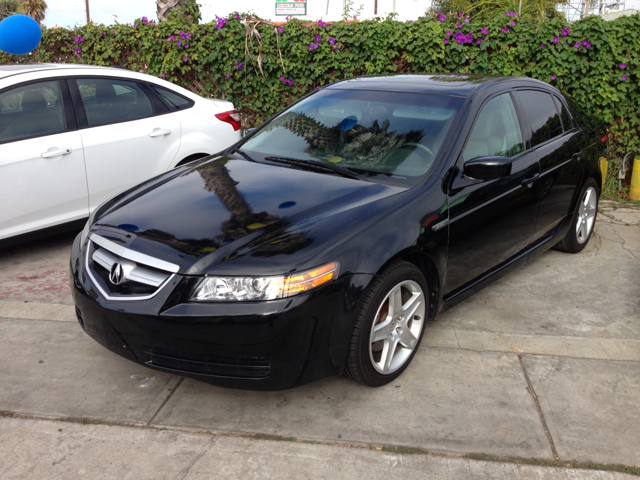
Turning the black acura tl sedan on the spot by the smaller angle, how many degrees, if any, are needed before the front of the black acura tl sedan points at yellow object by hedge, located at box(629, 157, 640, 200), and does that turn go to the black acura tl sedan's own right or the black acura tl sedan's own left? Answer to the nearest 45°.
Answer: approximately 180°

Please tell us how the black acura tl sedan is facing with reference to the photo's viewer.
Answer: facing the viewer and to the left of the viewer

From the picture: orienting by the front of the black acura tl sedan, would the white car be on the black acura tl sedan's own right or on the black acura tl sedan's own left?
on the black acura tl sedan's own right

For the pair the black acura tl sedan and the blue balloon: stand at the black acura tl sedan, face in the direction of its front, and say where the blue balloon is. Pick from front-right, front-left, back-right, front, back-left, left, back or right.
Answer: right

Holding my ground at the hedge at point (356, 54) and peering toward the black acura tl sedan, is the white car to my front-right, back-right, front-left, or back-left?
front-right

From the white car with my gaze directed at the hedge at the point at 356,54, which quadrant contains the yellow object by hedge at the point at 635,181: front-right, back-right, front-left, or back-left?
front-right
